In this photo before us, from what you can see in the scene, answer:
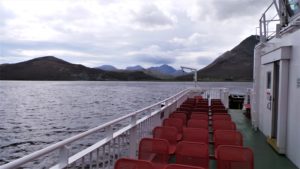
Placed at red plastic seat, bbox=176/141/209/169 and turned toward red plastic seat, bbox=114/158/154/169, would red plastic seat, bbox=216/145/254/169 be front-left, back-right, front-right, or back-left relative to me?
back-left

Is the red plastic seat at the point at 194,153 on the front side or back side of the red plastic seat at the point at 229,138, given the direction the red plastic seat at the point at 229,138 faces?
on the back side

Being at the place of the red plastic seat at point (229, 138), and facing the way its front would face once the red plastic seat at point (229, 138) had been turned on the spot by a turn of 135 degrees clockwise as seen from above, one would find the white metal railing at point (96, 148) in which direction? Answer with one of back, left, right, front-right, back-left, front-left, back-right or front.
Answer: right

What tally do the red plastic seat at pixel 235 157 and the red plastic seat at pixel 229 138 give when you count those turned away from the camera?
2

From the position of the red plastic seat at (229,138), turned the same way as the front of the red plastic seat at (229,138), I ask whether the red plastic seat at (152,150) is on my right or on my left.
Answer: on my left

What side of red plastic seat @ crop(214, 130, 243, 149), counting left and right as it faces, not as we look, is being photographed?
back

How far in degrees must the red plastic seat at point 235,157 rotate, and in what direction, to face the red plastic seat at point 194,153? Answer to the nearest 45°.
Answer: approximately 90° to its left

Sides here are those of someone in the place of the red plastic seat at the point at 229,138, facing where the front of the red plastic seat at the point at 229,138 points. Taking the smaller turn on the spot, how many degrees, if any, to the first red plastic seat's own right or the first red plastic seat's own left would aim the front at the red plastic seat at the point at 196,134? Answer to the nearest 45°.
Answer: approximately 90° to the first red plastic seat's own left

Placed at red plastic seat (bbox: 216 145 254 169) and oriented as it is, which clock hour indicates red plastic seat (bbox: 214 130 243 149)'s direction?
red plastic seat (bbox: 214 130 243 149) is roughly at 12 o'clock from red plastic seat (bbox: 216 145 254 169).

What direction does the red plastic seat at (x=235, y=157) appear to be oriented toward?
away from the camera

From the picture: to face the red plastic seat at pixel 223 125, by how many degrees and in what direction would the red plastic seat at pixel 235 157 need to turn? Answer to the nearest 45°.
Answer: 0° — it already faces it
